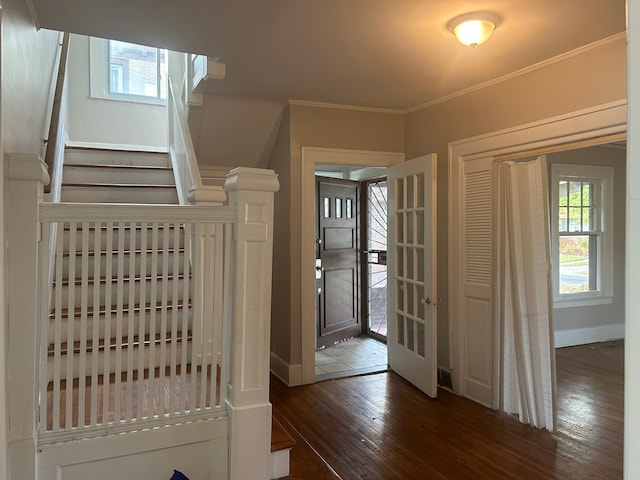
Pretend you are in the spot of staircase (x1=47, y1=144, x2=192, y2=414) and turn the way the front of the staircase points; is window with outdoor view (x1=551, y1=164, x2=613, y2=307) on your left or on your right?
on your left

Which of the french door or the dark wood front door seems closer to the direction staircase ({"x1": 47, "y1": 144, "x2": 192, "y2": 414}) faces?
the french door

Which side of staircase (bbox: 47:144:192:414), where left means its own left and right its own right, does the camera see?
front

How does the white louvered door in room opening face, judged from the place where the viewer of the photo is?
facing the viewer and to the left of the viewer

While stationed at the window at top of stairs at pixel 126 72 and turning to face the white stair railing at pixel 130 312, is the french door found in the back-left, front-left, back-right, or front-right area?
front-left

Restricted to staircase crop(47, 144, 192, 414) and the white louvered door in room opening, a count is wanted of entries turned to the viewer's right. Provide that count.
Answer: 0

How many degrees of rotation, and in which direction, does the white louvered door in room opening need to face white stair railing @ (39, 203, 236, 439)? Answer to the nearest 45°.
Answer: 0° — it already faces it

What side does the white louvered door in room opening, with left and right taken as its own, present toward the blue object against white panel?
front

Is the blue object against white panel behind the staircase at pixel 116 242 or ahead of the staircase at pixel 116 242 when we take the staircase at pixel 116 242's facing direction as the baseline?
ahead

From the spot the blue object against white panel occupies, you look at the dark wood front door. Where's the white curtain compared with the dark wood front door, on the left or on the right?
right
